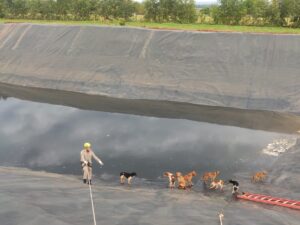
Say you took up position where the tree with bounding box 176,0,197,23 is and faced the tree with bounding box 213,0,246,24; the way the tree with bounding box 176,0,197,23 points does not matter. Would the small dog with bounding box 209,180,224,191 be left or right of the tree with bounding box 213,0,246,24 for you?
right

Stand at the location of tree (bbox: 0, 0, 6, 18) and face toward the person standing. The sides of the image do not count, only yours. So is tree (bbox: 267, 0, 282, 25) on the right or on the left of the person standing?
left

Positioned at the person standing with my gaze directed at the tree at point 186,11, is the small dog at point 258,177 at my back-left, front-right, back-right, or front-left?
front-right

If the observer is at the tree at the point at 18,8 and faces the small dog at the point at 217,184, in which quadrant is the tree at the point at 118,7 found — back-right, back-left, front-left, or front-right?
front-left

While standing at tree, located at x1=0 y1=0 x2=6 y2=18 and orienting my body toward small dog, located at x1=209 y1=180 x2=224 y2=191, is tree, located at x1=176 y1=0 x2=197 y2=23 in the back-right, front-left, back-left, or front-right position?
front-left
